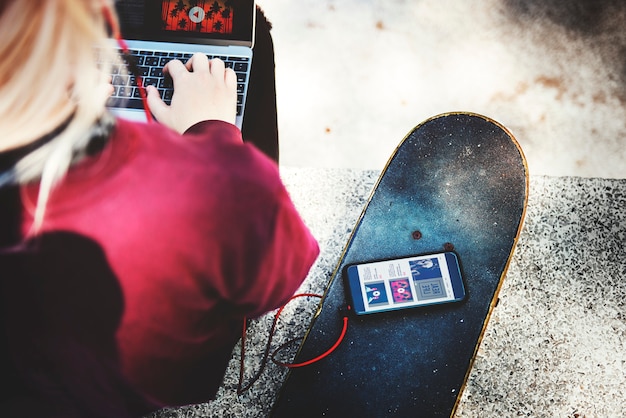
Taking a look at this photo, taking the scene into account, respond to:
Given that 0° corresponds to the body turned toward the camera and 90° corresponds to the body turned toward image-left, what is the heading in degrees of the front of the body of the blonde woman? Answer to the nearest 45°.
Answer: approximately 180°
